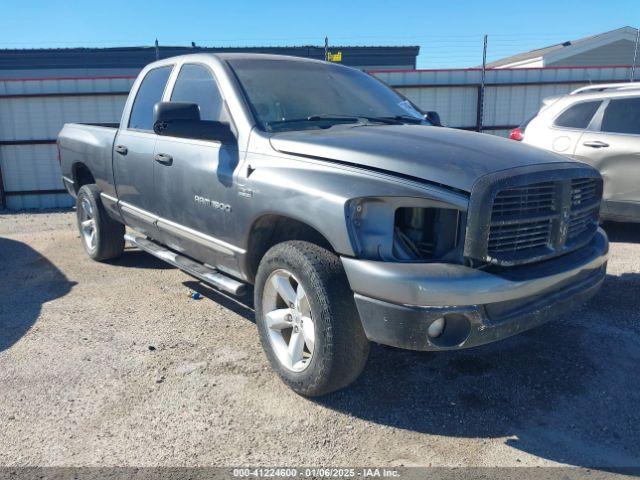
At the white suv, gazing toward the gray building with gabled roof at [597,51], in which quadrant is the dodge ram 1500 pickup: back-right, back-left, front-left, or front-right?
back-left

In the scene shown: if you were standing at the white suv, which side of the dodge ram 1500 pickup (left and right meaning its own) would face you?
left

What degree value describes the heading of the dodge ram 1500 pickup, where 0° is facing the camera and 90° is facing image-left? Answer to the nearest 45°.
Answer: approximately 315°

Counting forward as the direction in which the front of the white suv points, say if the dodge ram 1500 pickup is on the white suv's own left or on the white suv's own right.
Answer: on the white suv's own right

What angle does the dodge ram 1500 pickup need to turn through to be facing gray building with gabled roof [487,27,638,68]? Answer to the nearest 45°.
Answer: approximately 90° to its left

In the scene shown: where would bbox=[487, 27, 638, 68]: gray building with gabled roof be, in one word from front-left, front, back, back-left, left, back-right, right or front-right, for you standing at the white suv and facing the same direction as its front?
left

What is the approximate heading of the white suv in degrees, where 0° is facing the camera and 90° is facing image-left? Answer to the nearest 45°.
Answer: approximately 270°

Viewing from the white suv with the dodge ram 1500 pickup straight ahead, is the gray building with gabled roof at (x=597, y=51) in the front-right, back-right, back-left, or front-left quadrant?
back-right
